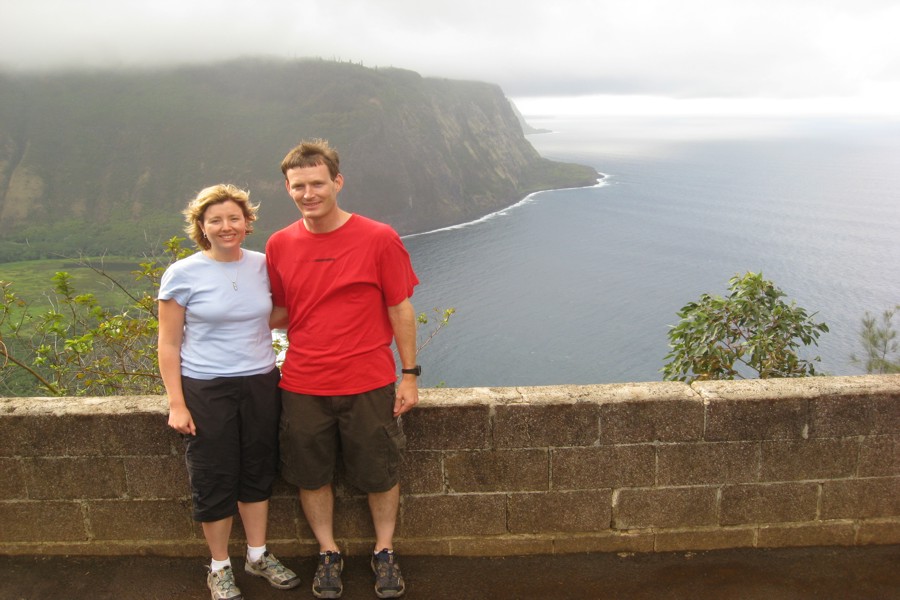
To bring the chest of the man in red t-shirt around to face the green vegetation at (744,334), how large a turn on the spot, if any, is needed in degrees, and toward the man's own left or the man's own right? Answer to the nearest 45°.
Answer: approximately 135° to the man's own left

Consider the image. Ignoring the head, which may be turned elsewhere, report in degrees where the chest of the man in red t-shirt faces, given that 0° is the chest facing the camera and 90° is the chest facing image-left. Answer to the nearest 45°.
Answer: approximately 0°
